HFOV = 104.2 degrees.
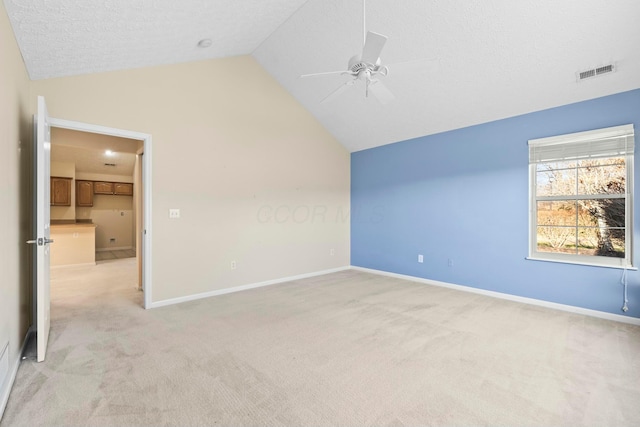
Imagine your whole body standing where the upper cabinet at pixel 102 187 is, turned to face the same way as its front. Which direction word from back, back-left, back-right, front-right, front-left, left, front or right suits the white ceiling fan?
front

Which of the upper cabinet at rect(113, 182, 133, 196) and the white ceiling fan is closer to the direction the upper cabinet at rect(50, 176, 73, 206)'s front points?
the white ceiling fan

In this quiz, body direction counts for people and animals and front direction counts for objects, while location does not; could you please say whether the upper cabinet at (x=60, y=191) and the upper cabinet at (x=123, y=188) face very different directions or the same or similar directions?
same or similar directions

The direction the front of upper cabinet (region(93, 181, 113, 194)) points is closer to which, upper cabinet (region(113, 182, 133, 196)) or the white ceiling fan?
the white ceiling fan

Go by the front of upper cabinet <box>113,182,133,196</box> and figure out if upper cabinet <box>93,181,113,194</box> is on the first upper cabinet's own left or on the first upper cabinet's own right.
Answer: on the first upper cabinet's own right

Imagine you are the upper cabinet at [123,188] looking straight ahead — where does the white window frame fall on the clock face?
The white window frame is roughly at 11 o'clock from the upper cabinet.

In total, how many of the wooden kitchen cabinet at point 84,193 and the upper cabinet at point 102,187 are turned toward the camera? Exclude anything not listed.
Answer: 2

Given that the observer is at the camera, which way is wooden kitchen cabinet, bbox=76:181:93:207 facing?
facing the viewer

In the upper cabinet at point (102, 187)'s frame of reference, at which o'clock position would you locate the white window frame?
The white window frame is roughly at 11 o'clock from the upper cabinet.

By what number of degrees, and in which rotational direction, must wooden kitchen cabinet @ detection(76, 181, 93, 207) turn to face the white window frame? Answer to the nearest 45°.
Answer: approximately 45° to its left

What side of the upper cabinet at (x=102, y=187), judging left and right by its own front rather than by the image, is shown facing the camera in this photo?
front

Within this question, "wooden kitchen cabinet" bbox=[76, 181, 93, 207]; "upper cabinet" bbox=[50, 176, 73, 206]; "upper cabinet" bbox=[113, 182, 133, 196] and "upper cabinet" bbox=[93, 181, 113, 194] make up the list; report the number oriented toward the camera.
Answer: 4
